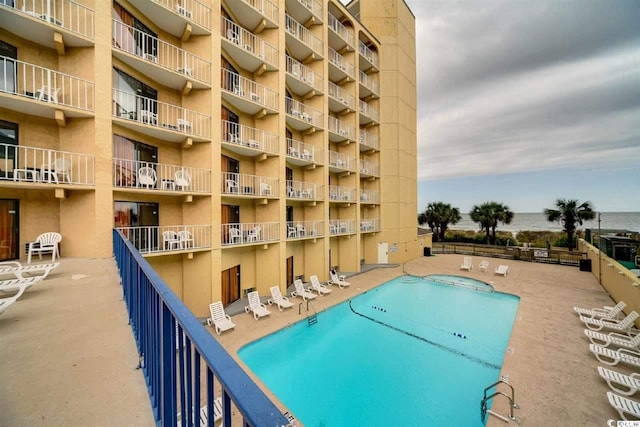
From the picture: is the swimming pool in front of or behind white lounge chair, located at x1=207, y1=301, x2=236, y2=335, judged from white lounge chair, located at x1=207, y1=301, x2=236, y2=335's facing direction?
in front

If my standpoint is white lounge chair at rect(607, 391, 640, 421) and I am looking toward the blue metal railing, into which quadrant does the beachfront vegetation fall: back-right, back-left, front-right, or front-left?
back-right

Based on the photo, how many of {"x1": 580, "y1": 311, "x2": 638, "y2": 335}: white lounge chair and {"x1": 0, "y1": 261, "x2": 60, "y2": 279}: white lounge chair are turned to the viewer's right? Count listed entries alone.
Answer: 1

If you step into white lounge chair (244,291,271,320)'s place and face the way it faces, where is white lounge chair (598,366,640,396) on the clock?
white lounge chair (598,366,640,396) is roughly at 12 o'clock from white lounge chair (244,291,271,320).

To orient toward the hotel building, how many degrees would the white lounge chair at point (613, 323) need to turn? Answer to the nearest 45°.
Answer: approximately 45° to its left

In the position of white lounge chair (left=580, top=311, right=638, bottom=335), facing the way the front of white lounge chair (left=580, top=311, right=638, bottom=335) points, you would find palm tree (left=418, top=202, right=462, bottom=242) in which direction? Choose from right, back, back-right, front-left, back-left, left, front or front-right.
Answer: front-right

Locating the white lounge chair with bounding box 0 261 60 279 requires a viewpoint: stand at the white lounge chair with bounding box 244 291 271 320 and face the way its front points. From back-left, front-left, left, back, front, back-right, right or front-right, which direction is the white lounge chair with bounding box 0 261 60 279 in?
right

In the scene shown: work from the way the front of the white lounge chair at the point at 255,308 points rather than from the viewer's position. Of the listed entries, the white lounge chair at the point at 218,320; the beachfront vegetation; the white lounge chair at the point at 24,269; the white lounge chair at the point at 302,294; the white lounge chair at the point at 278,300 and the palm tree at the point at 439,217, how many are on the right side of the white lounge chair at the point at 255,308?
2

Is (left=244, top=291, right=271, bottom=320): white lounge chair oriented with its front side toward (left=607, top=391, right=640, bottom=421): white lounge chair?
yes

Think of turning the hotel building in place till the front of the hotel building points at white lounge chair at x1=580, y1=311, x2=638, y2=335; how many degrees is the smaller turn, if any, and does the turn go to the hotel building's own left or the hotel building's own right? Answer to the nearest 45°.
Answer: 0° — it already faces it

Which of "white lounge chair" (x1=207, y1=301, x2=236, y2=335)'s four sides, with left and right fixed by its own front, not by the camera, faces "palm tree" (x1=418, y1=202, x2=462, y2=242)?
left

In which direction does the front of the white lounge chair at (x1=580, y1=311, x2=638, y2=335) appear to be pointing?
to the viewer's left

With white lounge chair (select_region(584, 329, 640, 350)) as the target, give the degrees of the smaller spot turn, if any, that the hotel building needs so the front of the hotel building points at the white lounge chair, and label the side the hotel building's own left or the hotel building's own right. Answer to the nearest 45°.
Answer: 0° — it already faces it

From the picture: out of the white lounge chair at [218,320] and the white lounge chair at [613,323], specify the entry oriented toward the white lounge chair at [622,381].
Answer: the white lounge chair at [218,320]
